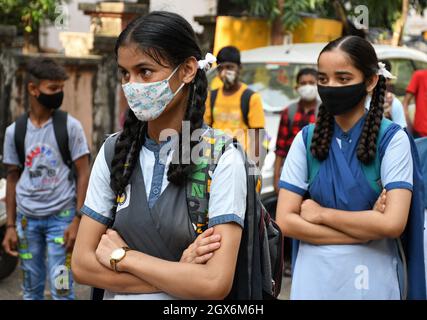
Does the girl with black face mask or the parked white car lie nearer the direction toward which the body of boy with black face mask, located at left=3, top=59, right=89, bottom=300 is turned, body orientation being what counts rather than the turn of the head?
the girl with black face mask

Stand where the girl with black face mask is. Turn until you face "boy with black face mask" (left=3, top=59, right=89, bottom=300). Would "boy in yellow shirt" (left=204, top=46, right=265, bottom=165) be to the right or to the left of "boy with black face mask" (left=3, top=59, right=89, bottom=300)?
right

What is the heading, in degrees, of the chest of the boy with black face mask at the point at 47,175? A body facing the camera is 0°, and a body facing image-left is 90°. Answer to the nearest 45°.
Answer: approximately 0°

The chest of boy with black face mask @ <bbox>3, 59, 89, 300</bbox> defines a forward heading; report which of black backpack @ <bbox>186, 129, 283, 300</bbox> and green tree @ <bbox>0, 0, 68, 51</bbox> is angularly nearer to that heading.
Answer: the black backpack

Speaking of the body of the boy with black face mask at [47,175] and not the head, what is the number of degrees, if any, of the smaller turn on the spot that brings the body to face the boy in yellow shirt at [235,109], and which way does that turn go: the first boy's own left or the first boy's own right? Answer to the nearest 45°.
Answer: approximately 135° to the first boy's own left

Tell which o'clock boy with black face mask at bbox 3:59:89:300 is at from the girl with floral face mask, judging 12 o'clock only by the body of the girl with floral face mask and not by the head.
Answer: The boy with black face mask is roughly at 4 o'clock from the girl with floral face mask.

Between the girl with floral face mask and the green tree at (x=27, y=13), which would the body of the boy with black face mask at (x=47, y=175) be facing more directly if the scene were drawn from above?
the girl with floral face mask

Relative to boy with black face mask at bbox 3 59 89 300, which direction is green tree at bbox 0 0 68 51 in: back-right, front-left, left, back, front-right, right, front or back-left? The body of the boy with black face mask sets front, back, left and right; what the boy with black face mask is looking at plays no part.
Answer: back

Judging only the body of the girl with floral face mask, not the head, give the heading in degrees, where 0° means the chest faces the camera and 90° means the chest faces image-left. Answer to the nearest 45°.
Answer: approximately 45°

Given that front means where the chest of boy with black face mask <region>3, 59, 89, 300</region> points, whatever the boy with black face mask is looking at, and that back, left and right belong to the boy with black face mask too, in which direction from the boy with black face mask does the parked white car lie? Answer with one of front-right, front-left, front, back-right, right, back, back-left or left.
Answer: back-left
